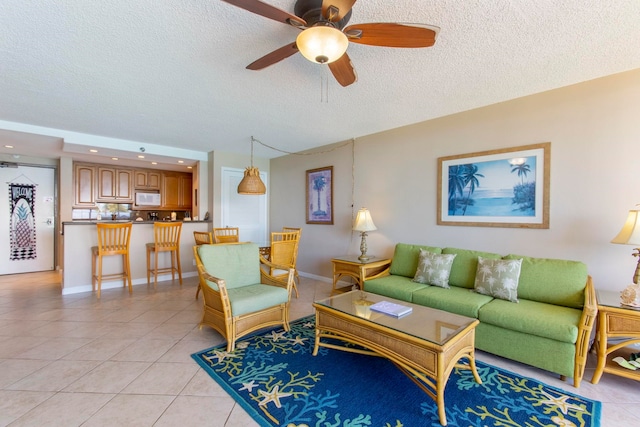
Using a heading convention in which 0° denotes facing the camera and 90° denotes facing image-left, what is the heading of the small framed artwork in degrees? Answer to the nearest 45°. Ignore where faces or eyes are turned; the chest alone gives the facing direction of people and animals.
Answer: approximately 45°

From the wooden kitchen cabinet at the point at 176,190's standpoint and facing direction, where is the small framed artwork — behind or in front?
in front

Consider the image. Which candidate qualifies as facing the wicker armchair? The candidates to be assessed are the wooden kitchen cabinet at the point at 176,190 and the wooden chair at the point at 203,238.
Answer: the wooden kitchen cabinet

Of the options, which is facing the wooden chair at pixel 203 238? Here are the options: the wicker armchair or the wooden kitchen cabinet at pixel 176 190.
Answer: the wooden kitchen cabinet

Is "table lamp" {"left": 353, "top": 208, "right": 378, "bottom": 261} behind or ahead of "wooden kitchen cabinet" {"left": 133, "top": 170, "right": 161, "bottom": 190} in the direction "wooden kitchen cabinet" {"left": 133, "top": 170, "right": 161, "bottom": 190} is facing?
ahead

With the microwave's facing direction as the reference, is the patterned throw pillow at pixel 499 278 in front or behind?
in front

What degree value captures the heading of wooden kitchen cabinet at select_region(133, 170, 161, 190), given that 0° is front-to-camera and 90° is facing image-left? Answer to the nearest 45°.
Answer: approximately 0°

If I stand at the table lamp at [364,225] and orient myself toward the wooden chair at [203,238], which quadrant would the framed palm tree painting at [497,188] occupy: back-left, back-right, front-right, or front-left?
back-left

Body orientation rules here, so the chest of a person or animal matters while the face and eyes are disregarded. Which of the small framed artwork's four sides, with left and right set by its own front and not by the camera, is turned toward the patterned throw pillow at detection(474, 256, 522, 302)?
left

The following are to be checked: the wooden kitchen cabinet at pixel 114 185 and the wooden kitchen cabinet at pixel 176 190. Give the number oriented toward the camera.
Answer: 2

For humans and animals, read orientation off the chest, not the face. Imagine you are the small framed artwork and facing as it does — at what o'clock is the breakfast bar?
The breakfast bar is roughly at 1 o'clock from the small framed artwork.

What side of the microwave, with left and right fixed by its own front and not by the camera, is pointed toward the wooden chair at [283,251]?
front
